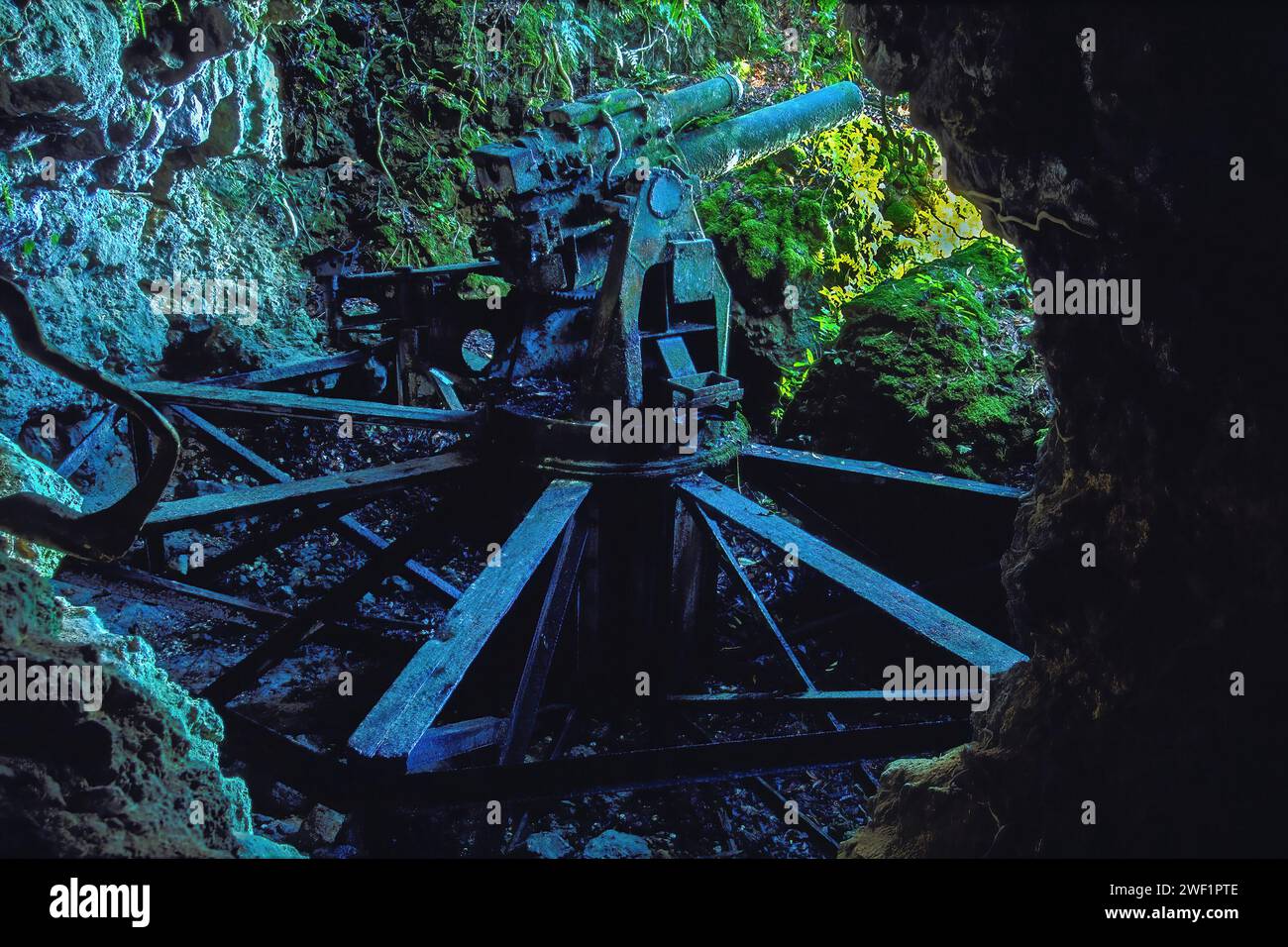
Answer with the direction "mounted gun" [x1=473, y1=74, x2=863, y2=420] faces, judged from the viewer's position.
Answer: facing away from the viewer and to the right of the viewer

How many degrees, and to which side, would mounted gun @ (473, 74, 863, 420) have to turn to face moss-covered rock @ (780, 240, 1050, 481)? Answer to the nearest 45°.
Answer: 0° — it already faces it
